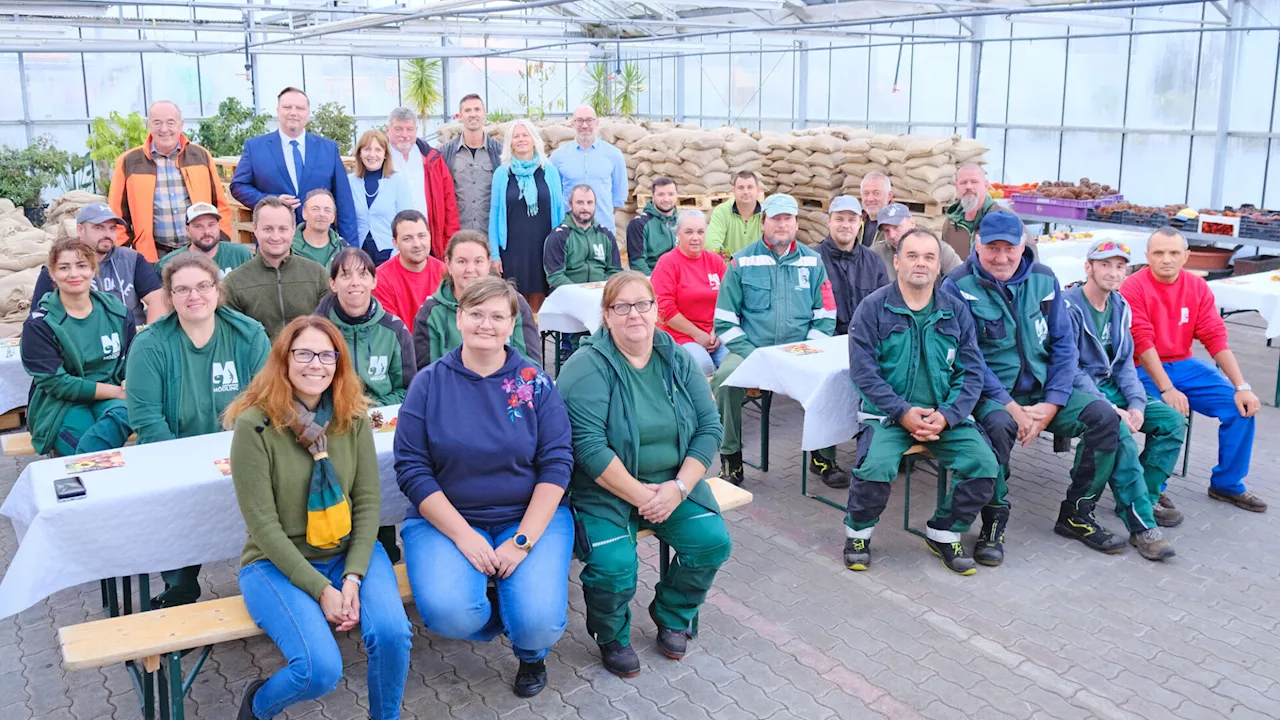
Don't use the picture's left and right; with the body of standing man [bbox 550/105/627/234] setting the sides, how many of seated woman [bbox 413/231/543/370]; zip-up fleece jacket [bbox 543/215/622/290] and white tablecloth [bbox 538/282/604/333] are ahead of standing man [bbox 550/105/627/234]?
3

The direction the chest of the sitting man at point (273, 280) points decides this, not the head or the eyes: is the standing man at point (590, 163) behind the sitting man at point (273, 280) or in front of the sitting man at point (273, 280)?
behind

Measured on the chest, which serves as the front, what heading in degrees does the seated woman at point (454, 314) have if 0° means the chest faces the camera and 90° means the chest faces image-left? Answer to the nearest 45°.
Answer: approximately 0°

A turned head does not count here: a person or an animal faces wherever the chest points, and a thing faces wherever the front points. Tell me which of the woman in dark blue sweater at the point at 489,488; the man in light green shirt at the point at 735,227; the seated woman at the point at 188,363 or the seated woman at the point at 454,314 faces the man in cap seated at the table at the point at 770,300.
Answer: the man in light green shirt at the point at 735,227

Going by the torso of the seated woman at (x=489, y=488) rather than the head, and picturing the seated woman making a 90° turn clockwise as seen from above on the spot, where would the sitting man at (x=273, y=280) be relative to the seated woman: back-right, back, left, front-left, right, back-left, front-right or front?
front-right

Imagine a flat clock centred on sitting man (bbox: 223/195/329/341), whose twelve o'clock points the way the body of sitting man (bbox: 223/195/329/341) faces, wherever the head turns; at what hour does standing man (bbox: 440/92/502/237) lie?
standing man (bbox: 440/92/502/237) is roughly at 7 o'clock from sitting man (bbox: 223/195/329/341).

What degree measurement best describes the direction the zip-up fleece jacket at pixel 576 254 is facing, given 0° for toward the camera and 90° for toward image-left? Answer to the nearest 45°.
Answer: approximately 0°

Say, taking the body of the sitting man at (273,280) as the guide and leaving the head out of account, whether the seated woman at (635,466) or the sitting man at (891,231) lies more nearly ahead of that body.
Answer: the seated woman

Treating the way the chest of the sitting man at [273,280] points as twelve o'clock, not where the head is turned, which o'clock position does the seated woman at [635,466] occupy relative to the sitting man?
The seated woman is roughly at 11 o'clock from the sitting man.

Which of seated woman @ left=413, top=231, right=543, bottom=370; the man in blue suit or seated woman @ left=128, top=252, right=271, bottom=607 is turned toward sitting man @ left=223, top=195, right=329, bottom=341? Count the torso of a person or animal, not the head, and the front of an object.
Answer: the man in blue suit

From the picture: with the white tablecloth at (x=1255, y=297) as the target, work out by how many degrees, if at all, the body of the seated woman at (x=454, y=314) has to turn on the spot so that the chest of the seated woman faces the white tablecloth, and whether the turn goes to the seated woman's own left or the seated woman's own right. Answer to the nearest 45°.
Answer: approximately 90° to the seated woman's own left
